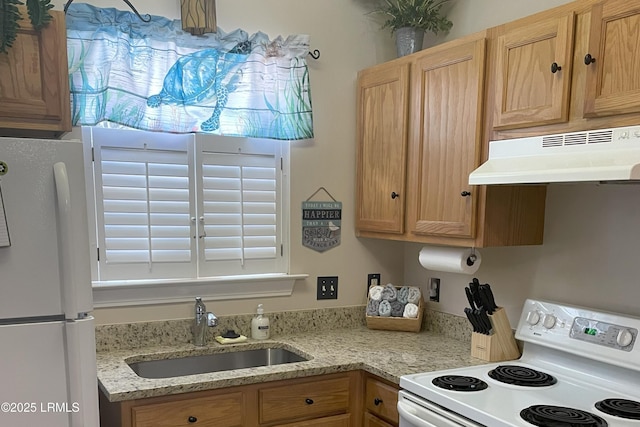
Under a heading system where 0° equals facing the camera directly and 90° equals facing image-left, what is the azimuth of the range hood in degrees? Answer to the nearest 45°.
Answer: approximately 45°

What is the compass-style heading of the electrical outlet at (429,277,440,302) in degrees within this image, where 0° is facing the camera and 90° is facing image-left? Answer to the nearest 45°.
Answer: approximately 45°

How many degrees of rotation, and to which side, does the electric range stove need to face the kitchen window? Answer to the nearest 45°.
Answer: approximately 45° to its right

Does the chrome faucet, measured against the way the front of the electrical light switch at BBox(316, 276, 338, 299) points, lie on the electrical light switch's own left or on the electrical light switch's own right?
on the electrical light switch's own right

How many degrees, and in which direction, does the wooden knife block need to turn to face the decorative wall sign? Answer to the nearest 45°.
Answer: approximately 45° to its right

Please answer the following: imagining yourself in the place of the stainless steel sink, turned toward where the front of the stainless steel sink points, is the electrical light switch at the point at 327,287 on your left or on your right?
on your left

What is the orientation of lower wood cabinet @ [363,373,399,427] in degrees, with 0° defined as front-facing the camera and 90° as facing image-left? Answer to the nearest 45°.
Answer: approximately 45°

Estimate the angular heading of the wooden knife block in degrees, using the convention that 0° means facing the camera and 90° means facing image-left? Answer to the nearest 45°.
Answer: approximately 45°
